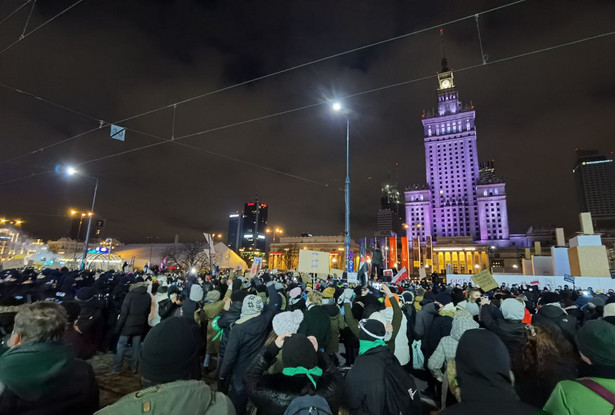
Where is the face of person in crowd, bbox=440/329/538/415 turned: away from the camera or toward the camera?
away from the camera

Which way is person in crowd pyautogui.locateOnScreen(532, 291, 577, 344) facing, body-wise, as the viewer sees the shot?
away from the camera

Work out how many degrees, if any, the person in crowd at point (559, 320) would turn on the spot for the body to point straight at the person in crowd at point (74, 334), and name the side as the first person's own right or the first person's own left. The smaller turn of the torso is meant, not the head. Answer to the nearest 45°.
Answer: approximately 135° to the first person's own left

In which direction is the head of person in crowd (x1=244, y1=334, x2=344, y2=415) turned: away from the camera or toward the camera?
away from the camera

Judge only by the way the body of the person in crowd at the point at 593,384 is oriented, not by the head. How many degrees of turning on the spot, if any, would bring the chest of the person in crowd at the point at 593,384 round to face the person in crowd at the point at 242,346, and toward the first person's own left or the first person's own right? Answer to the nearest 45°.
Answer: approximately 90° to the first person's own left

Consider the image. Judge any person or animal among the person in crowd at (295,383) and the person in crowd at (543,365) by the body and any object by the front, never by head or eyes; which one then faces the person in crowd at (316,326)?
the person in crowd at (295,383)

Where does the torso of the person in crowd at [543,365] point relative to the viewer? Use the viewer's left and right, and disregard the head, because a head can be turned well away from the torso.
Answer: facing away from the viewer

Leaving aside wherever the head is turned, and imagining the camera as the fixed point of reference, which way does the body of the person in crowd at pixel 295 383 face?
away from the camera

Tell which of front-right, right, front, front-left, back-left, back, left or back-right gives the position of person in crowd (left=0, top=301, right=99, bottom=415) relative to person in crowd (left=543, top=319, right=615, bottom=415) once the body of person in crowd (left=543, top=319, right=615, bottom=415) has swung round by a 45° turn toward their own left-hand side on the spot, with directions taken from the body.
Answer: left

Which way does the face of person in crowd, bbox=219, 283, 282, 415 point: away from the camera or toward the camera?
away from the camera

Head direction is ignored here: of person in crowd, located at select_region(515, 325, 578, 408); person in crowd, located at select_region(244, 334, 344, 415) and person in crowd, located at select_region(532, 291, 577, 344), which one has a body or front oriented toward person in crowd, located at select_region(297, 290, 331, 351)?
person in crowd, located at select_region(244, 334, 344, 415)

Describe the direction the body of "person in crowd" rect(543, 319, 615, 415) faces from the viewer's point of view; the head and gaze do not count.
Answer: away from the camera
